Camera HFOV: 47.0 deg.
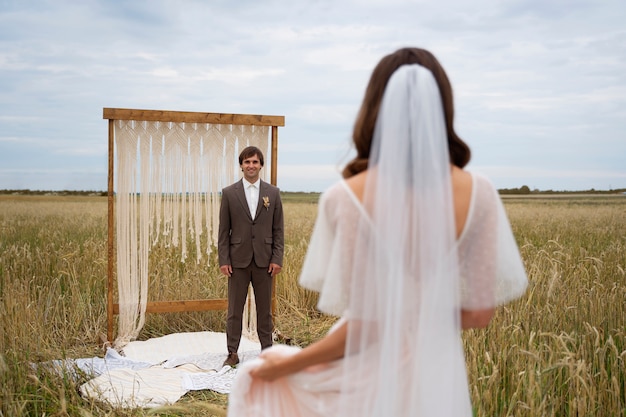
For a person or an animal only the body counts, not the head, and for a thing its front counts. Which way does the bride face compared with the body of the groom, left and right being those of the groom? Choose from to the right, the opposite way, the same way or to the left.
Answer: the opposite way

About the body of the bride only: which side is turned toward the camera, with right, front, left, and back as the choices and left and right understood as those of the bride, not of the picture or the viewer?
back

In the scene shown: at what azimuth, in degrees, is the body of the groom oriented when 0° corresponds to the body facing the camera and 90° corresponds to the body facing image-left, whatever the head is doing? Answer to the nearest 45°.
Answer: approximately 0°

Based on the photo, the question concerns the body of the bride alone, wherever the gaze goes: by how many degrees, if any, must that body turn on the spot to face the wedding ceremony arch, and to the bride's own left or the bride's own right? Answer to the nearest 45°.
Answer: approximately 45° to the bride's own left

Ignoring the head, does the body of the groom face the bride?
yes

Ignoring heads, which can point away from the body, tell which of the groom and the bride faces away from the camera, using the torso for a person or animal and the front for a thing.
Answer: the bride

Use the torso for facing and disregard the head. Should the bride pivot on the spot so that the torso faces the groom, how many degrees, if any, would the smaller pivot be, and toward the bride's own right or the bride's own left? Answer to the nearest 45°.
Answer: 0° — they already face them

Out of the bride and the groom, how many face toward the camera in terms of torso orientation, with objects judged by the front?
1

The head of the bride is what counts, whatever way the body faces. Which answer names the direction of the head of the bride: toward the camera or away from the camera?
away from the camera
